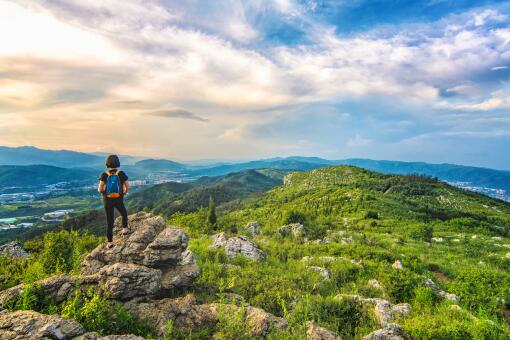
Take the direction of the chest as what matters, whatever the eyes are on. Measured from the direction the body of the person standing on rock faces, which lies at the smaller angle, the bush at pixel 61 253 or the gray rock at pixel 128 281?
the bush

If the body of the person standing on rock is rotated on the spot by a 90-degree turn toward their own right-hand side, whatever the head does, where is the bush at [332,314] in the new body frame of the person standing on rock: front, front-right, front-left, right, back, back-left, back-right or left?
front-right

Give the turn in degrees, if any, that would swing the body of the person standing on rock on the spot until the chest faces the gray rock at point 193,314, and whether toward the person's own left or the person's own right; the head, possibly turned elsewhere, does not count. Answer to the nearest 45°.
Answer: approximately 135° to the person's own right

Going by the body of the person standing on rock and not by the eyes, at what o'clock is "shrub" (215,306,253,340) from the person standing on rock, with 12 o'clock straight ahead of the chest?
The shrub is roughly at 5 o'clock from the person standing on rock.

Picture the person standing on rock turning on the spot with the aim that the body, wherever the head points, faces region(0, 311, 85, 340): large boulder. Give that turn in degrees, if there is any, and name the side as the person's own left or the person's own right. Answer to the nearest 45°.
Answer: approximately 180°

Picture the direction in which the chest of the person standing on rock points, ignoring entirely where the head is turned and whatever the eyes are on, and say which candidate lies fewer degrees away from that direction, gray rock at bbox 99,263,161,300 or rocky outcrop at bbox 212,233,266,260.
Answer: the rocky outcrop

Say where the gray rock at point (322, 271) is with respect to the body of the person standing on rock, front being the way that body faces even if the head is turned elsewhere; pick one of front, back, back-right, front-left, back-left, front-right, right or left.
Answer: right

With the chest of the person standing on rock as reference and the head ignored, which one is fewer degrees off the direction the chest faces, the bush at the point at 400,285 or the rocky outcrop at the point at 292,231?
the rocky outcrop

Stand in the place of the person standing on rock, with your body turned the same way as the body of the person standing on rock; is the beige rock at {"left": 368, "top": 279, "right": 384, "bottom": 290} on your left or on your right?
on your right

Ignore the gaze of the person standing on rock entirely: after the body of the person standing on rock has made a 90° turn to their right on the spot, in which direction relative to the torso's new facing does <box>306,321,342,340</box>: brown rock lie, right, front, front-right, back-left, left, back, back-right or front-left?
front-right

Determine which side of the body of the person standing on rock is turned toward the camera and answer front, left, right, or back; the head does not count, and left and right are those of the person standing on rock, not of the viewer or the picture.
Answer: back
